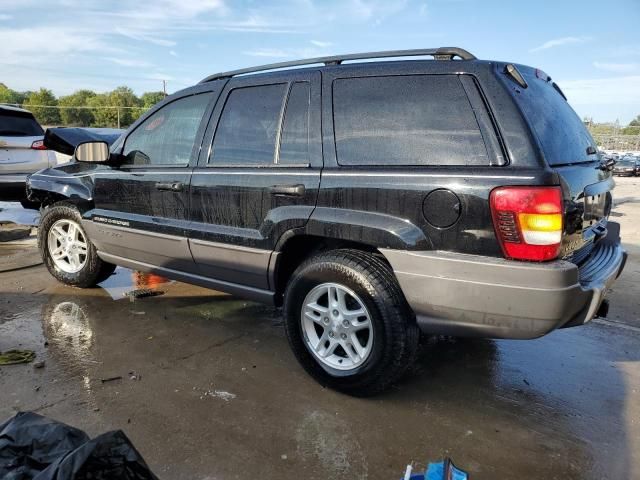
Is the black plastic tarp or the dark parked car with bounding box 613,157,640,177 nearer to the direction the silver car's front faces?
the dark parked car

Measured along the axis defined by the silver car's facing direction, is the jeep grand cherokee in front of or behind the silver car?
behind

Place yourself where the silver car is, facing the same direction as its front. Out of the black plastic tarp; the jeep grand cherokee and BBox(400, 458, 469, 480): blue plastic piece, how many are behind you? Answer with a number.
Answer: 3

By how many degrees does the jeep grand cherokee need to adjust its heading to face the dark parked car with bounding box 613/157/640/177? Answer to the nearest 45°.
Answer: approximately 90° to its right

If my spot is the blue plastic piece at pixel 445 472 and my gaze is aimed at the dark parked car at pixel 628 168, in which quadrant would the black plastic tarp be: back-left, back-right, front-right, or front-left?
back-left

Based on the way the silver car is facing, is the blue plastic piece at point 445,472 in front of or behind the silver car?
behind

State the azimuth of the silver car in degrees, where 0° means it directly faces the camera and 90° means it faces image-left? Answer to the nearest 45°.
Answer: approximately 180°

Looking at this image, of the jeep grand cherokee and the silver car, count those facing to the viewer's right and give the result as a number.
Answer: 0

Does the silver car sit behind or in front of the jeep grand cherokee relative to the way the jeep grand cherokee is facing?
in front

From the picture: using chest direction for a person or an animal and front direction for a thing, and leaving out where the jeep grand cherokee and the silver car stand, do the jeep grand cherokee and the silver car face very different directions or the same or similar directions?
same or similar directions

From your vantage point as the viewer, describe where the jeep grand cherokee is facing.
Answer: facing away from the viewer and to the left of the viewer
